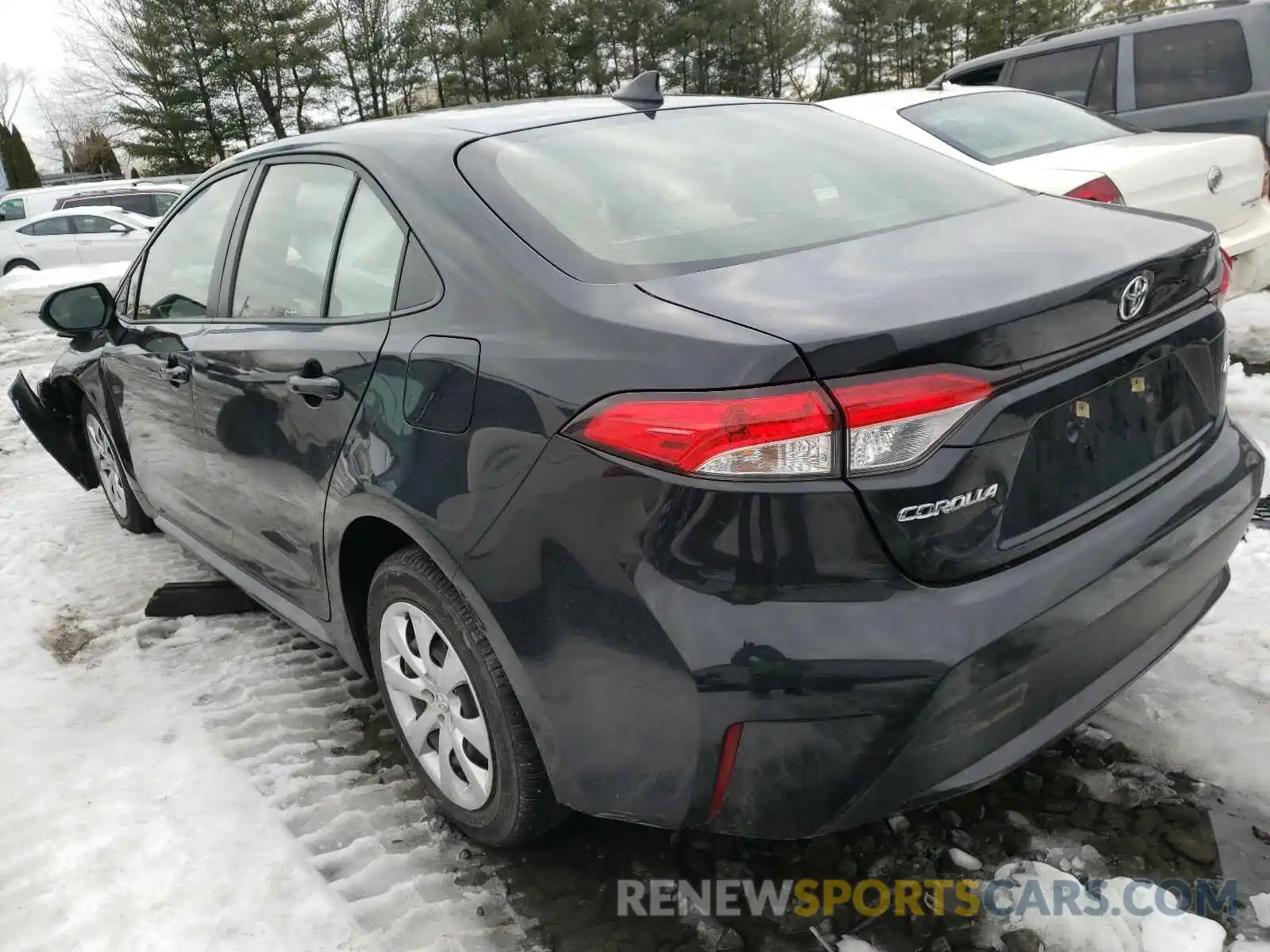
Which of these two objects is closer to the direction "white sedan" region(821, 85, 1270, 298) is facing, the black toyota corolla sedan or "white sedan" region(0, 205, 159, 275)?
the white sedan

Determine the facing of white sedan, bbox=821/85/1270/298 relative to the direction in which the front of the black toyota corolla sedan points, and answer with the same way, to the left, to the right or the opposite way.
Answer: the same way

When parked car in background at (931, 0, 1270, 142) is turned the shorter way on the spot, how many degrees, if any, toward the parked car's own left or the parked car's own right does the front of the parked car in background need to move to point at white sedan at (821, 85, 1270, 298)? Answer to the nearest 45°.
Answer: approximately 135° to the parked car's own left

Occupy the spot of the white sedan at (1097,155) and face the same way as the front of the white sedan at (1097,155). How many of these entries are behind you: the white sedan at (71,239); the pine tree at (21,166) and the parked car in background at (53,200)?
0

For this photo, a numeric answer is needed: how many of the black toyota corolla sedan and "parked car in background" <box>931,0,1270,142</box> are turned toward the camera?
0

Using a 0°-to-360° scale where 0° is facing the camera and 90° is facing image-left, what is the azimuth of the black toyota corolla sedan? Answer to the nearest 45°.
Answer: approximately 135°

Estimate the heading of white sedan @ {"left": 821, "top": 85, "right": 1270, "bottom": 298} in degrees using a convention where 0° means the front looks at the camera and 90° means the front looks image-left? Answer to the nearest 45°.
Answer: approximately 135°

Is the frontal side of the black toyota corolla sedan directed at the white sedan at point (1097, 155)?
no

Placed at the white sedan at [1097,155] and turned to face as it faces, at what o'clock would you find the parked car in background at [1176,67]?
The parked car in background is roughly at 2 o'clock from the white sedan.

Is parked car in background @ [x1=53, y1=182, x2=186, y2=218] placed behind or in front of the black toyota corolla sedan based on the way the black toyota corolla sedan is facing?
in front

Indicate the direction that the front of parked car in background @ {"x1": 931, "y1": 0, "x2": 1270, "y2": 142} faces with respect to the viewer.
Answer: facing away from the viewer and to the left of the viewer

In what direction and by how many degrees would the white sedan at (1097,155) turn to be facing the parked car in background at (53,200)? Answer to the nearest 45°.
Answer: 0° — it already faces it

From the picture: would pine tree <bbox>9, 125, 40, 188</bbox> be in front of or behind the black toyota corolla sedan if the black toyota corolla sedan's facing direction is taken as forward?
in front
